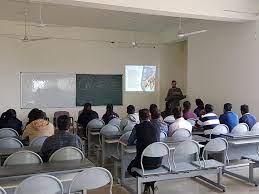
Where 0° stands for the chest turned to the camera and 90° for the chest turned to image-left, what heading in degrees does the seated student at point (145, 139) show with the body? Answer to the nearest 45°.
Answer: approximately 180°

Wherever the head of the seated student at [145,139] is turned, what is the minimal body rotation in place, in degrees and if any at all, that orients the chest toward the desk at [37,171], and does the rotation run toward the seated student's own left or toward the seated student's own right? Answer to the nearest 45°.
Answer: approximately 135° to the seated student's own left

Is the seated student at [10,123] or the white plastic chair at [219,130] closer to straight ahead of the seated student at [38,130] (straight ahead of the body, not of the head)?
the seated student

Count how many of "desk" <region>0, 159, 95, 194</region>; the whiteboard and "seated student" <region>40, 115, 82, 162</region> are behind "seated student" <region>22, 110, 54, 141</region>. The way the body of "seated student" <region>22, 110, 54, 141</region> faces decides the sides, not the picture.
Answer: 2

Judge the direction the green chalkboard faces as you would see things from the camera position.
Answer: facing the viewer

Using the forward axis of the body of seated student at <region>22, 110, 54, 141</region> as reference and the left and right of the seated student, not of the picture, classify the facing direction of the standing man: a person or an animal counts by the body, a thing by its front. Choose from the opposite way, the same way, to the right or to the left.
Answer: the opposite way

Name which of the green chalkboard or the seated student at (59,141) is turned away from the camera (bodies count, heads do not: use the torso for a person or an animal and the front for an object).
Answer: the seated student

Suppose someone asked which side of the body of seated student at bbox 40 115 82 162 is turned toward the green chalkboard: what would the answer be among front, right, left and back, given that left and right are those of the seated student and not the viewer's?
front

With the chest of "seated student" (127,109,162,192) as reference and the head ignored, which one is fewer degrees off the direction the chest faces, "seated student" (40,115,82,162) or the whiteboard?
the whiteboard

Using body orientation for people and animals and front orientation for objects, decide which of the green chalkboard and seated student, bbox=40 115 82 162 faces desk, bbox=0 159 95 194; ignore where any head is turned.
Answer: the green chalkboard

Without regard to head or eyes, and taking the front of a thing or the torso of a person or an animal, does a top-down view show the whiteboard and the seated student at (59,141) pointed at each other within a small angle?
yes

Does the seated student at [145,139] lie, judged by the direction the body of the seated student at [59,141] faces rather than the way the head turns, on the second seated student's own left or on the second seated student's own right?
on the second seated student's own right

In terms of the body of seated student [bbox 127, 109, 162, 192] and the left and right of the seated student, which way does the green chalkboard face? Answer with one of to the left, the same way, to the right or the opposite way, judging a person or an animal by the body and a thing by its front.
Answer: the opposite way

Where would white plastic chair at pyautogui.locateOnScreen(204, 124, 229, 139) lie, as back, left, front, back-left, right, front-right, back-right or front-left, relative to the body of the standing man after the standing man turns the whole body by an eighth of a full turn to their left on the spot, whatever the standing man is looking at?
front-right

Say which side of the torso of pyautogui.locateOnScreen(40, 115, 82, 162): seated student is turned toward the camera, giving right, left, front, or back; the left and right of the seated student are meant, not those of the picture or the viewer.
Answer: back

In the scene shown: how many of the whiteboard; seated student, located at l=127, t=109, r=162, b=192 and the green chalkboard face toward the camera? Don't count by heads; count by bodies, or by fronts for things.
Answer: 2

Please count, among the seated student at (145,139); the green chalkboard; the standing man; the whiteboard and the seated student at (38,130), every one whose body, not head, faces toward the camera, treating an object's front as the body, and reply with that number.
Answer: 3

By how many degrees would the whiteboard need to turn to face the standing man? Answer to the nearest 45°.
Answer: approximately 90° to its left

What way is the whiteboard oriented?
toward the camera
